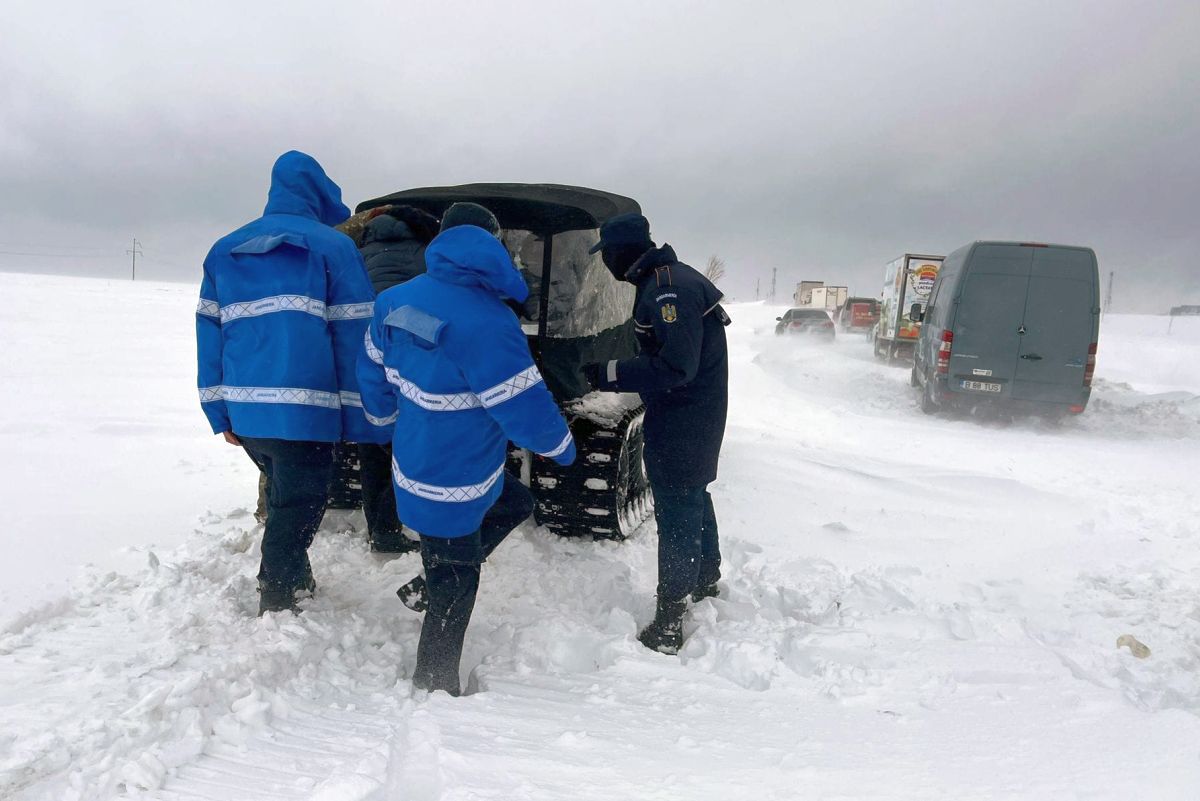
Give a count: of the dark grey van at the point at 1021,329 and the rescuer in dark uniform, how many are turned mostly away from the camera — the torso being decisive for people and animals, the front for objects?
1

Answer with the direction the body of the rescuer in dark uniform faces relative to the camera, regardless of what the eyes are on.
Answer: to the viewer's left

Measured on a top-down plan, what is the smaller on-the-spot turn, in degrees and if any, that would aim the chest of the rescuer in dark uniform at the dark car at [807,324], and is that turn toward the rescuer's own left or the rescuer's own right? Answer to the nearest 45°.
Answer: approximately 90° to the rescuer's own right

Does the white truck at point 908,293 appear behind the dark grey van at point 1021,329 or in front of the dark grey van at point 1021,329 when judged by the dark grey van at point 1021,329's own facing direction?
in front

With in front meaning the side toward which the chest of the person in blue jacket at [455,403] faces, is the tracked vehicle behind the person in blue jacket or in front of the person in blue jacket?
in front

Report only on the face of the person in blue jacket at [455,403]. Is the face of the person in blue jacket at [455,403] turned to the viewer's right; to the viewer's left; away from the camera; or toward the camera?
away from the camera

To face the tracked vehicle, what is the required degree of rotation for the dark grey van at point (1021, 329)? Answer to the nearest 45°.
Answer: approximately 180°

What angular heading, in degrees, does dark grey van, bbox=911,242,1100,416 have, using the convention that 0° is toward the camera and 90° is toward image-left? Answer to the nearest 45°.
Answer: approximately 180°

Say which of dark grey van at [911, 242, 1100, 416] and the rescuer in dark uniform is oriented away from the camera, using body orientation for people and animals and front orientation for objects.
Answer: the dark grey van

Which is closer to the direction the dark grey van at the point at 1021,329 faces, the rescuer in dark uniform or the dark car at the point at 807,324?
the dark car

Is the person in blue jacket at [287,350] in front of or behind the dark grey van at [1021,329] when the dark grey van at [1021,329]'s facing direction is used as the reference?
behind

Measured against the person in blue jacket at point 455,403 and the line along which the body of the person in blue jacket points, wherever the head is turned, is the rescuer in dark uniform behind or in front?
in front

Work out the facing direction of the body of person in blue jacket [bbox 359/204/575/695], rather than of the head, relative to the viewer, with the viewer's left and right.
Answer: facing away from the viewer and to the right of the viewer

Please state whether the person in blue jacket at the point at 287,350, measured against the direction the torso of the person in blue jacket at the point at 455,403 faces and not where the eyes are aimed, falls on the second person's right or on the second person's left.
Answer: on the second person's left

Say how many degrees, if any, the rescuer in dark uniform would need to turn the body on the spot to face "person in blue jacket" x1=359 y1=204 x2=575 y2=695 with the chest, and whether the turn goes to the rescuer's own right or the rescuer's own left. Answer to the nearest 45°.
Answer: approximately 45° to the rescuer's own left
